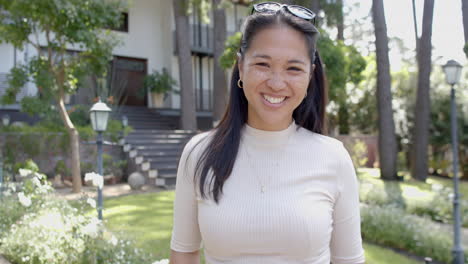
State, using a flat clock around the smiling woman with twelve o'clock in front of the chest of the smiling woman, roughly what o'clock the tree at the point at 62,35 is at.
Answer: The tree is roughly at 5 o'clock from the smiling woman.

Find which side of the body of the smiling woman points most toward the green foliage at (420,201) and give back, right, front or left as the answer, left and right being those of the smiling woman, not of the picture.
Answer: back

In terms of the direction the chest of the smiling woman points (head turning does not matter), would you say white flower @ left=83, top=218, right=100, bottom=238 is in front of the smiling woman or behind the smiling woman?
behind

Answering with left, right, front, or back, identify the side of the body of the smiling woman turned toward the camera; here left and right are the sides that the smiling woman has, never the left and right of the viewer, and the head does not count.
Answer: front

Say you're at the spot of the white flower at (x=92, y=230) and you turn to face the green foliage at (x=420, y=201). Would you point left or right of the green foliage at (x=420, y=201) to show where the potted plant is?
left

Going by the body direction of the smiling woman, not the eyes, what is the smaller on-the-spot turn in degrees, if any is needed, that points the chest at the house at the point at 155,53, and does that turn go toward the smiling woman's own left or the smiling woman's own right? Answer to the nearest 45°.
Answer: approximately 180°
